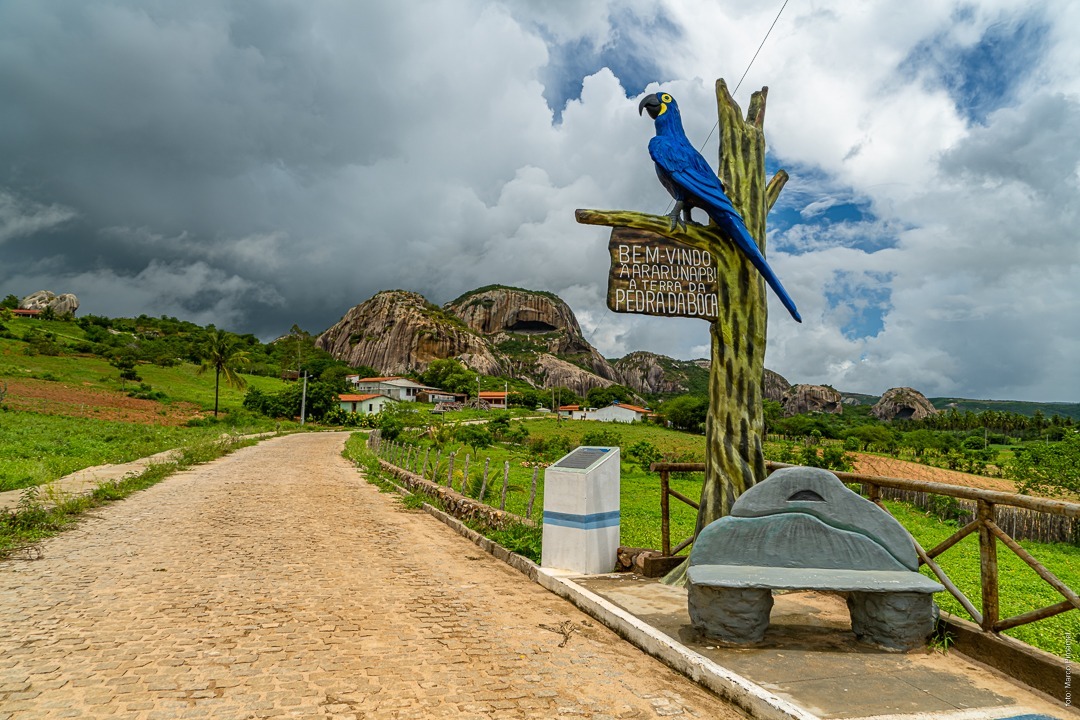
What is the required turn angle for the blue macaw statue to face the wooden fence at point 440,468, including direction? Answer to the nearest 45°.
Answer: approximately 45° to its right

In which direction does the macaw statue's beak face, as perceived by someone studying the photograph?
facing to the left of the viewer

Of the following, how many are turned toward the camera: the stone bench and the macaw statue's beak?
1

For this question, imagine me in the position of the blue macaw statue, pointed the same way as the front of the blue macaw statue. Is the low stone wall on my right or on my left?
on my right

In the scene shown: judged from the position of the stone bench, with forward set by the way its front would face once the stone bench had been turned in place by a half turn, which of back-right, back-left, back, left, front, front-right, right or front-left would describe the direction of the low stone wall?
front-left

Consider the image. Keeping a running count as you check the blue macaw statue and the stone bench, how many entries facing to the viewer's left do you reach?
1

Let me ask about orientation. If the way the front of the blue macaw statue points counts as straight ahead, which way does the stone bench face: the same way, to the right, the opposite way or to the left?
to the left

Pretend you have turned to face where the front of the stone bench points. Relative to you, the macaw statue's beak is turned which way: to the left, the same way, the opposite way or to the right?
to the right

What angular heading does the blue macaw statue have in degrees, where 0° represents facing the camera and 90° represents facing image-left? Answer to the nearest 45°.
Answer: approximately 90°

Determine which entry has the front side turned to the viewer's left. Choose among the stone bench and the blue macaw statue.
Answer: the blue macaw statue

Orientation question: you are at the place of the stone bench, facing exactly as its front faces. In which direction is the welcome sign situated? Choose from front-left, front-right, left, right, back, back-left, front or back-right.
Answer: back-right
